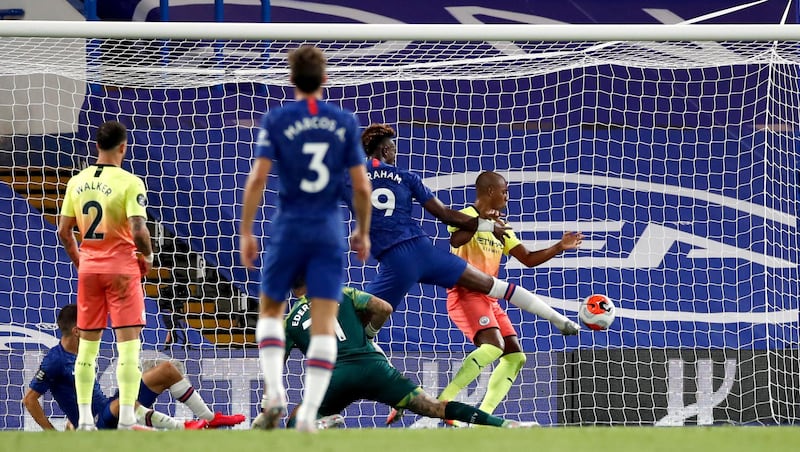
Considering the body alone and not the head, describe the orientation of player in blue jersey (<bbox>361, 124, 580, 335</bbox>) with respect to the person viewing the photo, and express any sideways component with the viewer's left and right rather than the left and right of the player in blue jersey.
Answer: facing away from the viewer and to the right of the viewer

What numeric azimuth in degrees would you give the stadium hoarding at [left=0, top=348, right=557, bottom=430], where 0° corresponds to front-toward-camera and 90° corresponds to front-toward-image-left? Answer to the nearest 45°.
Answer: approximately 0°

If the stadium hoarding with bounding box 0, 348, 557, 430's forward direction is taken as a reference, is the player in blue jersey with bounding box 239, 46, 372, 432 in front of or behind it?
in front

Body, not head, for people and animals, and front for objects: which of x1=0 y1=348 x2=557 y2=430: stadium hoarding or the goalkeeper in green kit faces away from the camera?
the goalkeeper in green kit

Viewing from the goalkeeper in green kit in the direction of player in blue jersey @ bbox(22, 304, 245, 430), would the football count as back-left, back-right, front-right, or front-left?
back-right

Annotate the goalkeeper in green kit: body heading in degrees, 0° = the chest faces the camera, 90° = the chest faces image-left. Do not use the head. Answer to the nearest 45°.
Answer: approximately 180°

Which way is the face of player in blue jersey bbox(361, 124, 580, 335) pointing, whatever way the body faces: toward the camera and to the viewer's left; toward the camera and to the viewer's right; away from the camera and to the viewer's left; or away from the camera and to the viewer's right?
away from the camera and to the viewer's right

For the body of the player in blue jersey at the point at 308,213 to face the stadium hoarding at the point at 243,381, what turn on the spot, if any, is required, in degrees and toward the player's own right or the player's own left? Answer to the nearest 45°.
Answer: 0° — they already face it

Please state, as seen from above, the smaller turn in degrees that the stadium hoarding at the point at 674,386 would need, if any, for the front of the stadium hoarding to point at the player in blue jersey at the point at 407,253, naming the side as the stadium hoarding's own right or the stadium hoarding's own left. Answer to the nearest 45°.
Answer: approximately 45° to the stadium hoarding's own right

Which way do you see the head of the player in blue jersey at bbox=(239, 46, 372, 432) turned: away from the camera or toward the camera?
away from the camera

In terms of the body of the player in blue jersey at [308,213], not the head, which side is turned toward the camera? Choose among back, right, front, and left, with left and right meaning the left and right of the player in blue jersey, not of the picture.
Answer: back
